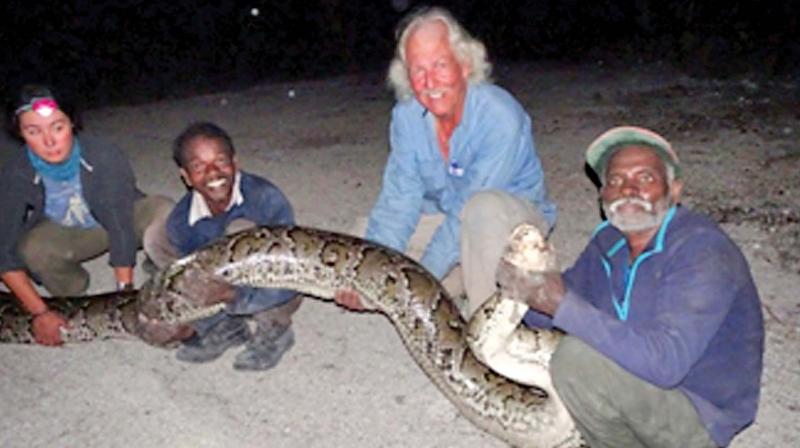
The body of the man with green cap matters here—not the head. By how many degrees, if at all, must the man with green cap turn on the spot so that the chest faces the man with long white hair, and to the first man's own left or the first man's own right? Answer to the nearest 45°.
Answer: approximately 90° to the first man's own right

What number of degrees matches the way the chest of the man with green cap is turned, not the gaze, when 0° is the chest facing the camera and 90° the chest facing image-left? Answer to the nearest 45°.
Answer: approximately 45°

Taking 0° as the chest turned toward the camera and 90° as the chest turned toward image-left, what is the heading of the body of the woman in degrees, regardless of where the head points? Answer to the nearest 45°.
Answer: approximately 0°

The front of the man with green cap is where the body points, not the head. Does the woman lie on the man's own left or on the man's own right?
on the man's own right

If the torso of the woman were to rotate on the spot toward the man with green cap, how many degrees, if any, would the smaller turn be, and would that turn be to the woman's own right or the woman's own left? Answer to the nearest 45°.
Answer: approximately 45° to the woman's own left
